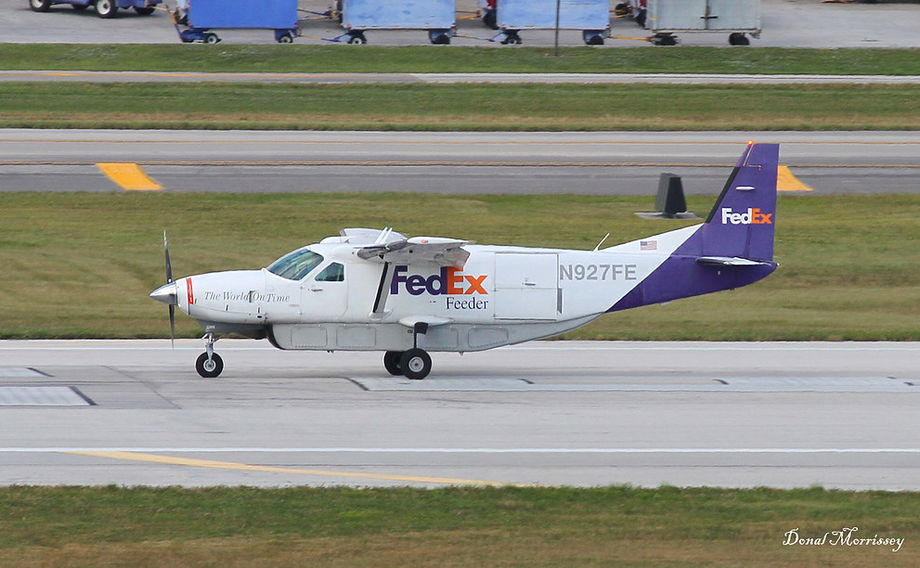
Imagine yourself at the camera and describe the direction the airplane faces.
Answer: facing to the left of the viewer
